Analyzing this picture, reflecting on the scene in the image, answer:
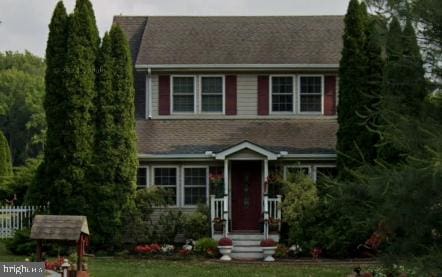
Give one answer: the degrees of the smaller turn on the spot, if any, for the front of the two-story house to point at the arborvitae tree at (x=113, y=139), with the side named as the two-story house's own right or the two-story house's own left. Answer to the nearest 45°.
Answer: approximately 45° to the two-story house's own right

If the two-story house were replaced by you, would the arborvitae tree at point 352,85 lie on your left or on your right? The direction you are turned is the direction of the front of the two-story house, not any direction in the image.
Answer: on your left

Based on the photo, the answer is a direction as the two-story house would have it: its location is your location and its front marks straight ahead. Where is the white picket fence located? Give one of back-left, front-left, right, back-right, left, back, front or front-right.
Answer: right

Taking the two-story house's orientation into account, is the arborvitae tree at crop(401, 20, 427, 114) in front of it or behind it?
behind

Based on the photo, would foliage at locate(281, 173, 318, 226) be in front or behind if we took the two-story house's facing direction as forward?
in front

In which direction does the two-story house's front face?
toward the camera

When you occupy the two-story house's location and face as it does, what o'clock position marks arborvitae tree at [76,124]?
The arborvitae tree is roughly at 2 o'clock from the two-story house.
